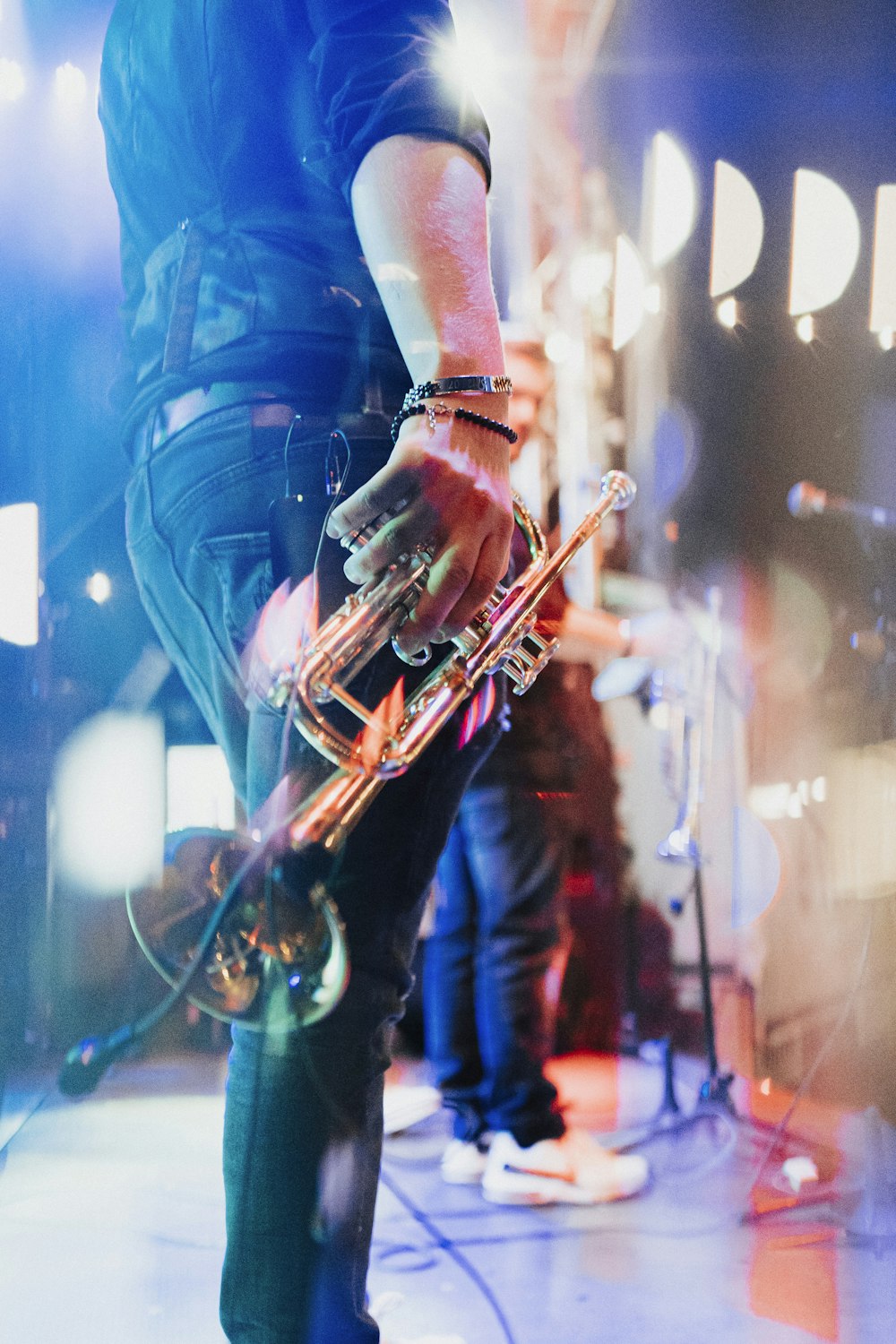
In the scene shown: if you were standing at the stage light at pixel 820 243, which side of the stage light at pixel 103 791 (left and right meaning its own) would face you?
left

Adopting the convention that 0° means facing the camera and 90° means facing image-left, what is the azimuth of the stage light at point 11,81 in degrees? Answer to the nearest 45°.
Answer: approximately 0°
